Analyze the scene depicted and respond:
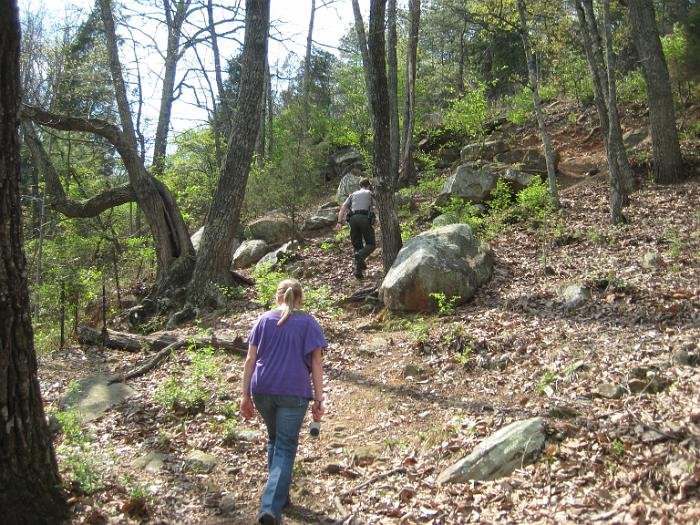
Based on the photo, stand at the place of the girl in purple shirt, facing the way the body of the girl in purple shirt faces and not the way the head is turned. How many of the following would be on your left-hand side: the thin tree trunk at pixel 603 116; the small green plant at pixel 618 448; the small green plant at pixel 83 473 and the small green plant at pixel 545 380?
1

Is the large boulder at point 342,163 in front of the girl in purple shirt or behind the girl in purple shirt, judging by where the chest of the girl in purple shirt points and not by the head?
in front

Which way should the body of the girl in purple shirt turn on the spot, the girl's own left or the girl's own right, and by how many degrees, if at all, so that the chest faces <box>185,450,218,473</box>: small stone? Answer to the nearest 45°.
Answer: approximately 45° to the girl's own left

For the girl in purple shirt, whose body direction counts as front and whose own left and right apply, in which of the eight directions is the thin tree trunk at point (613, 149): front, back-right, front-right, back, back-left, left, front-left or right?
front-right

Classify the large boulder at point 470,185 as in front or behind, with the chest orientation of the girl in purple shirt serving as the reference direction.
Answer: in front

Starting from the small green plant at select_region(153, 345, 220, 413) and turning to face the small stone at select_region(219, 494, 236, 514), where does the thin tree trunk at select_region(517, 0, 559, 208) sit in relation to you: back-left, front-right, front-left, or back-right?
back-left

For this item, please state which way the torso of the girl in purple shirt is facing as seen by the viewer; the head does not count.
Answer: away from the camera

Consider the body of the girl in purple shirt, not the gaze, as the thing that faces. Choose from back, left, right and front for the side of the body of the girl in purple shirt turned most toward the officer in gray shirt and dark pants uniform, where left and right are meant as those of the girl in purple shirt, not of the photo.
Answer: front
